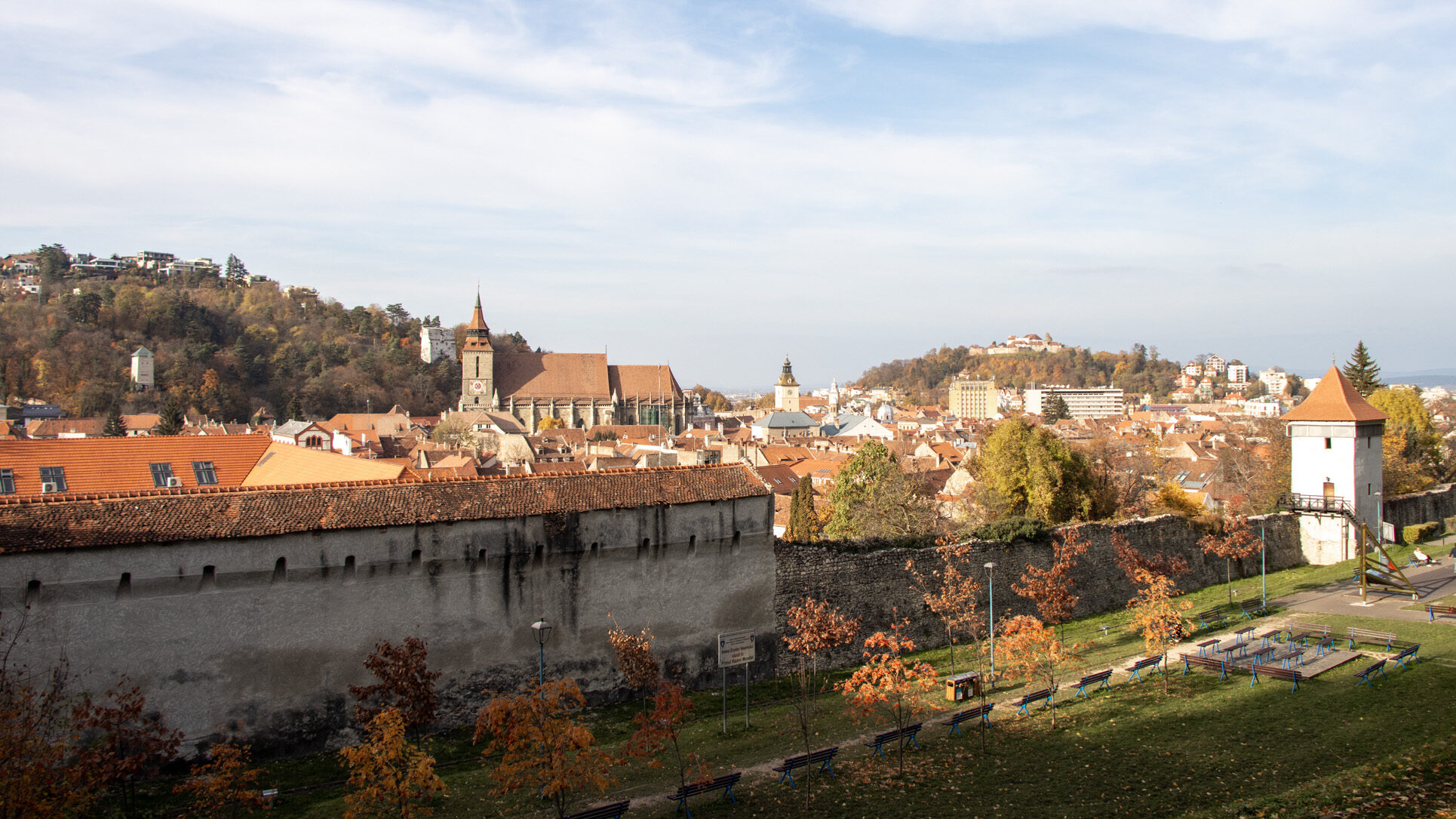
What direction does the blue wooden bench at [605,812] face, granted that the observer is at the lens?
facing away from the viewer and to the left of the viewer

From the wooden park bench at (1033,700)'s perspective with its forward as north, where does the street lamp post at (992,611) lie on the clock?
The street lamp post is roughly at 1 o'clock from the wooden park bench.

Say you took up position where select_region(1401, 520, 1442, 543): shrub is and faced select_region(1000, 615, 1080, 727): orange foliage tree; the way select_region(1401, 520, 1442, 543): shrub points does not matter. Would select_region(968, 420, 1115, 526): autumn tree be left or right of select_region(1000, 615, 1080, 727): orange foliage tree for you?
right

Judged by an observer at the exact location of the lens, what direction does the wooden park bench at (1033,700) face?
facing away from the viewer and to the left of the viewer

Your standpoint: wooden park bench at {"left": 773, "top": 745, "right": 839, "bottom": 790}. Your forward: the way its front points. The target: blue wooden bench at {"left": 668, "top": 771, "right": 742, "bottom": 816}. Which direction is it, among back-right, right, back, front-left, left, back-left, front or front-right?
left

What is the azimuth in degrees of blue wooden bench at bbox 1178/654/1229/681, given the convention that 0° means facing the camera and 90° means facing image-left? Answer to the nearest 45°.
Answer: approximately 225°

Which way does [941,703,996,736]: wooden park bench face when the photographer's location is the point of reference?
facing away from the viewer and to the left of the viewer

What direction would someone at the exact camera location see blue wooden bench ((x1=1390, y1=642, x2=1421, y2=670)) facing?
facing away from the viewer and to the left of the viewer

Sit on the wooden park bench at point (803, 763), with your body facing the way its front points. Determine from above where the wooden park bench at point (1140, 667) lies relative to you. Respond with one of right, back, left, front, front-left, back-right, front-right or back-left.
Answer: right

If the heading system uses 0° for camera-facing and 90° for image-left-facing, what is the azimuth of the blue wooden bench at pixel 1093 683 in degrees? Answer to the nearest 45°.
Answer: approximately 135°

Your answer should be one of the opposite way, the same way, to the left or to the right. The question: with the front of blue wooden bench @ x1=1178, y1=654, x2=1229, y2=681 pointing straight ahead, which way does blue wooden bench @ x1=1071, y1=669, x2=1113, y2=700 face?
to the left

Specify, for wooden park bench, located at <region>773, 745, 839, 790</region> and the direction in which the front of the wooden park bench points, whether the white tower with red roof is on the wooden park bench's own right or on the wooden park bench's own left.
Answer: on the wooden park bench's own right

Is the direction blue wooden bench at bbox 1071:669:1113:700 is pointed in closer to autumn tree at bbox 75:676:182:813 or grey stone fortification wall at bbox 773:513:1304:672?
the grey stone fortification wall

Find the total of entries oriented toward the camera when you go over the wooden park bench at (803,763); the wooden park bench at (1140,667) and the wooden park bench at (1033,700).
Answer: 0
